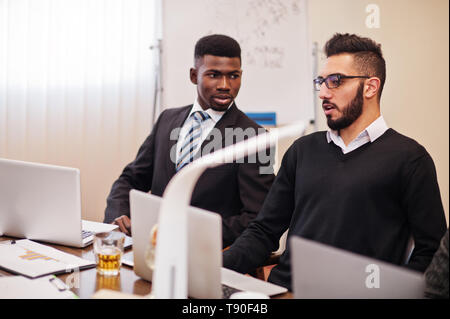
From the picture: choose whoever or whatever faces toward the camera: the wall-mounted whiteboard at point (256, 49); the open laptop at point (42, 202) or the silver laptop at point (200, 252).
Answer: the wall-mounted whiteboard

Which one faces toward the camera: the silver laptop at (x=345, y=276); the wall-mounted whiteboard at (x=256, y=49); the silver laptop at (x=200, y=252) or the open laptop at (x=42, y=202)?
the wall-mounted whiteboard

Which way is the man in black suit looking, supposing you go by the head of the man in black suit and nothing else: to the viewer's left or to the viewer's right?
to the viewer's right

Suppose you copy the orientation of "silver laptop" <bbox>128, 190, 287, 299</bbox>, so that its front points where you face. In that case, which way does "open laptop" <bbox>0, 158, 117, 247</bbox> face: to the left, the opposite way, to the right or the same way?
the same way

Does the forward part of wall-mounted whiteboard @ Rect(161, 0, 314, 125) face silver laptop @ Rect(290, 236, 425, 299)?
yes

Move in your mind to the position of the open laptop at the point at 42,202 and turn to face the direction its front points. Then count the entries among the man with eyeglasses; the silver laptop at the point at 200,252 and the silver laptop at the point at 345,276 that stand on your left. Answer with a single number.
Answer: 0

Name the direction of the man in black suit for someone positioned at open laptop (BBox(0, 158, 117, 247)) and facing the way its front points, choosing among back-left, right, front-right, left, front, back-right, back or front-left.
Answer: front

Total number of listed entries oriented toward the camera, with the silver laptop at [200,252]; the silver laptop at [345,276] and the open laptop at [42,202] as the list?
0

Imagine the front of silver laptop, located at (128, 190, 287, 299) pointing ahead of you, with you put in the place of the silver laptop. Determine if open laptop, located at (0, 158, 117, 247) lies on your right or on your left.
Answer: on your left

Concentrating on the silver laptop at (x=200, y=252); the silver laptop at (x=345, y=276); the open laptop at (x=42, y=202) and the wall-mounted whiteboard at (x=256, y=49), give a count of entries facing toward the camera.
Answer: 1

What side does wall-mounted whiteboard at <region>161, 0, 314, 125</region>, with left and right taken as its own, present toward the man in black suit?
front

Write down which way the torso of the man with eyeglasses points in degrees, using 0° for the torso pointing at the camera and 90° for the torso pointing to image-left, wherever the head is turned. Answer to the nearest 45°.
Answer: approximately 45°
